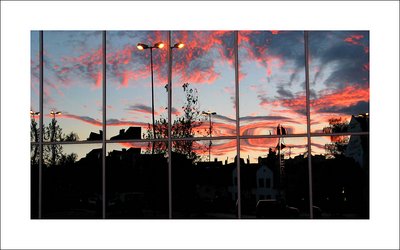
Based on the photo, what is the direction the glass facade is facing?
toward the camera
